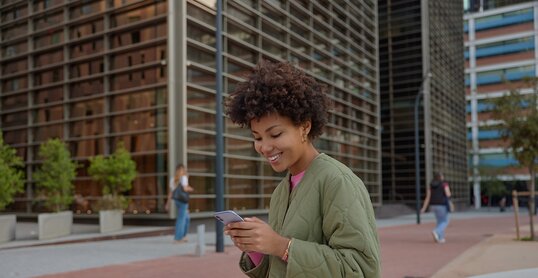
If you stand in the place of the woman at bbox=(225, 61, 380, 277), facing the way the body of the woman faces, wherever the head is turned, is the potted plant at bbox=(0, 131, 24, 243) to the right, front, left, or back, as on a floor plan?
right

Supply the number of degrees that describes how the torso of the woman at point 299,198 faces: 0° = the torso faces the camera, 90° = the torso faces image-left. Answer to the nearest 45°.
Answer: approximately 45°

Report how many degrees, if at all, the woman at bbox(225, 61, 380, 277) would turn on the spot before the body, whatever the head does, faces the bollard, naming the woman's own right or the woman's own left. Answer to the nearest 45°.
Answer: approximately 135° to the woman's own right

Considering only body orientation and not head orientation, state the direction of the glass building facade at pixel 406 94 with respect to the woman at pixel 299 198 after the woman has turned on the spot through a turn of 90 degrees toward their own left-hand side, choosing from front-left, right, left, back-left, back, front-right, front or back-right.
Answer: back-left

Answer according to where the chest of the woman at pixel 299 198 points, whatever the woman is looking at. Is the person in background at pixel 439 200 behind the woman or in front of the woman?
behind

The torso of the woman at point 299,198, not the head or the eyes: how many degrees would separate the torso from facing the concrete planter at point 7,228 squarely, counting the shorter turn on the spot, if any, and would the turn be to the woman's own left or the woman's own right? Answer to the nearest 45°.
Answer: approximately 90° to the woman's own right

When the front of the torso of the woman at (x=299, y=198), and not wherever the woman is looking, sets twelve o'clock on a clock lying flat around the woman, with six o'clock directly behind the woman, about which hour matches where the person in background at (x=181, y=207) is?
The person in background is roughly at 4 o'clock from the woman.

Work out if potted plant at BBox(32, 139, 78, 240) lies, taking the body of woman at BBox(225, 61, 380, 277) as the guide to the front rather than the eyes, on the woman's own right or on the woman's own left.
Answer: on the woman's own right

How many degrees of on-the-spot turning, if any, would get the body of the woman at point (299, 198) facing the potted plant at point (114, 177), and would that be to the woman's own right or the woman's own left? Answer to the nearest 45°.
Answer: approximately 135° to the woman's own right

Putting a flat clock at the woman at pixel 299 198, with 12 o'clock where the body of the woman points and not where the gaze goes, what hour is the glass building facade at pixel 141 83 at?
The glass building facade is roughly at 4 o'clock from the woman.
